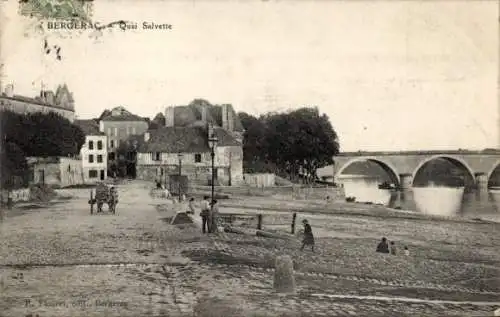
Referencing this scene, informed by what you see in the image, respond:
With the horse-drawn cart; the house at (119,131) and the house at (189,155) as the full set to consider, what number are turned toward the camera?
3

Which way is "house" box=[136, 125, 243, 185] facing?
toward the camera

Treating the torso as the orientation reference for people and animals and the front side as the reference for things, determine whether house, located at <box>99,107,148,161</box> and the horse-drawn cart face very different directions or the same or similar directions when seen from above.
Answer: same or similar directions

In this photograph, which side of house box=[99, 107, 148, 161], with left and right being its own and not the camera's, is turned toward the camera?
front

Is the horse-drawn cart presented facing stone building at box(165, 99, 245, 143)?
no

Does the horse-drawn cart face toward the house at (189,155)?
no

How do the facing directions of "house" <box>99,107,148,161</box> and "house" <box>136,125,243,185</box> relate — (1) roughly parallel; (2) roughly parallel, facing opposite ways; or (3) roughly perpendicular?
roughly parallel

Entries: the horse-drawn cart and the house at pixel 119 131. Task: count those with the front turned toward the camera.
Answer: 2

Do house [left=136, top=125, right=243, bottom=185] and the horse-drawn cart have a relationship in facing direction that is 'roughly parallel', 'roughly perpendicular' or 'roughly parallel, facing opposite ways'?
roughly parallel

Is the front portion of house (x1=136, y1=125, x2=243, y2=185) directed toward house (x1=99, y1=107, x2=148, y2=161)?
no
